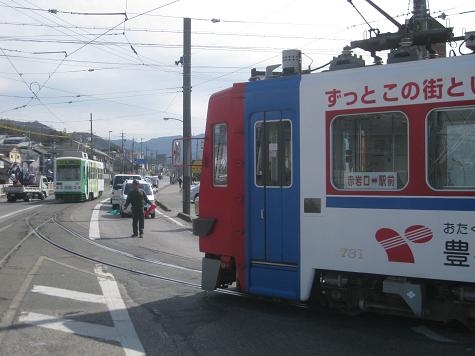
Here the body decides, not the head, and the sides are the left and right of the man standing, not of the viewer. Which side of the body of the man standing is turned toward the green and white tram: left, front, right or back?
back

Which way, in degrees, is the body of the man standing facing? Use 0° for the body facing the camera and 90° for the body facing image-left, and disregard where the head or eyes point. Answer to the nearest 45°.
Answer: approximately 0°
